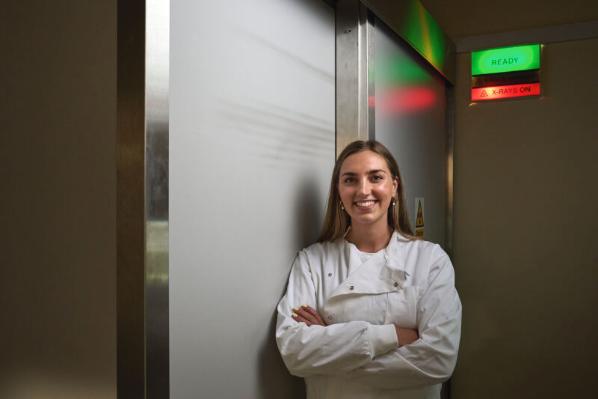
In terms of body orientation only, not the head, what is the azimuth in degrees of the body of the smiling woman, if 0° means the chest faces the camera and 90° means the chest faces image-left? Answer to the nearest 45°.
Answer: approximately 0°

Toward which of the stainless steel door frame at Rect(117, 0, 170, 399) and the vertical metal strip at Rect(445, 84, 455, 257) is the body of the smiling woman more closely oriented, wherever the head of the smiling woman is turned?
the stainless steel door frame

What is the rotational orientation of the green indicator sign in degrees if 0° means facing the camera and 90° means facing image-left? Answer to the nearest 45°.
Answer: approximately 0°

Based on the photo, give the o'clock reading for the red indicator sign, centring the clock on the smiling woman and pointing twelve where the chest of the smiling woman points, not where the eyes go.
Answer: The red indicator sign is roughly at 7 o'clock from the smiling woman.

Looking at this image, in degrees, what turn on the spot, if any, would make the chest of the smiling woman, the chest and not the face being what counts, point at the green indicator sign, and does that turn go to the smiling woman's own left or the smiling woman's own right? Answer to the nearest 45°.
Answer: approximately 135° to the smiling woman's own left

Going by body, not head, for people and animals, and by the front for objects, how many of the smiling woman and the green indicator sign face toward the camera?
2

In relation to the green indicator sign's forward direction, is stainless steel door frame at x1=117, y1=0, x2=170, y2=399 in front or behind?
in front

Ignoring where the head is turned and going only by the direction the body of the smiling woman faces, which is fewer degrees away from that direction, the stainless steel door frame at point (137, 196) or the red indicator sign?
the stainless steel door frame
